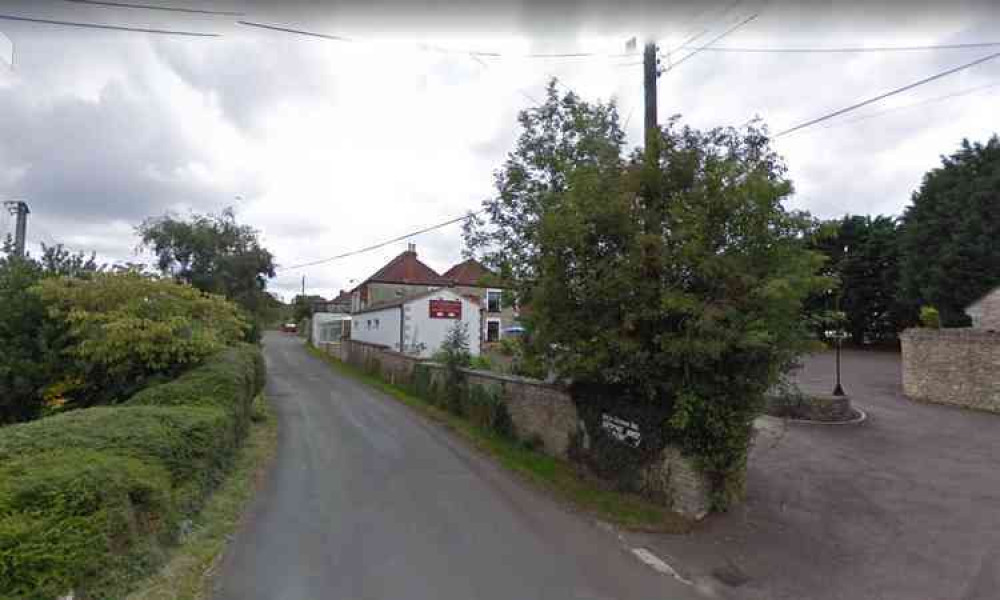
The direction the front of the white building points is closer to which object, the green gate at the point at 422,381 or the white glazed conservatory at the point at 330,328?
the green gate

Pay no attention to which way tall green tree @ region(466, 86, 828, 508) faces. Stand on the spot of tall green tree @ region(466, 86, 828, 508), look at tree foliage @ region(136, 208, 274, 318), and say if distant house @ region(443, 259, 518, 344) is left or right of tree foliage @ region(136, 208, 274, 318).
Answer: right

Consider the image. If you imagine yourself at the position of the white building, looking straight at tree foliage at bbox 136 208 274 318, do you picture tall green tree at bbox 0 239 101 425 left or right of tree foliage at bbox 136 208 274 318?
left

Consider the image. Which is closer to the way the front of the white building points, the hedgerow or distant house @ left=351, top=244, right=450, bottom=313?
the hedgerow
